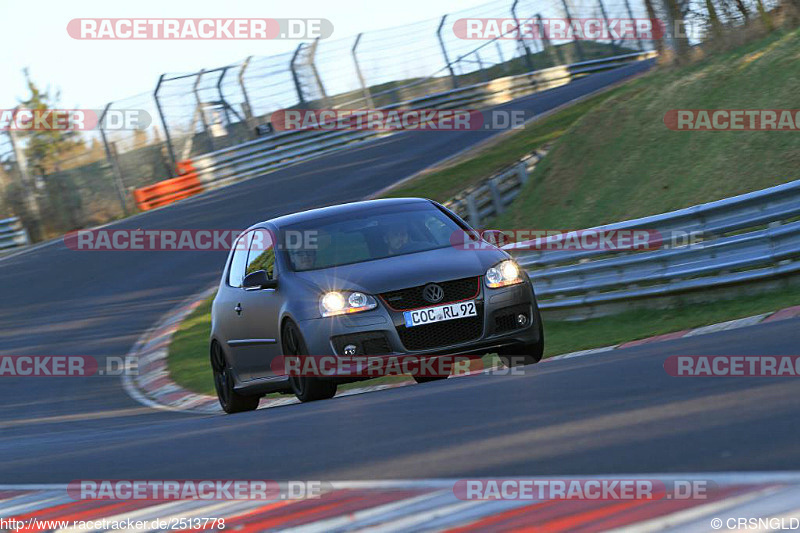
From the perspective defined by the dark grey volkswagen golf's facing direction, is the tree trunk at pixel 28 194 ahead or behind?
behind

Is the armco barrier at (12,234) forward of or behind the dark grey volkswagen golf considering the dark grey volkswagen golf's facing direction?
behind

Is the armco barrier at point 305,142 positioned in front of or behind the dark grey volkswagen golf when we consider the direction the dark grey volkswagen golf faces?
behind

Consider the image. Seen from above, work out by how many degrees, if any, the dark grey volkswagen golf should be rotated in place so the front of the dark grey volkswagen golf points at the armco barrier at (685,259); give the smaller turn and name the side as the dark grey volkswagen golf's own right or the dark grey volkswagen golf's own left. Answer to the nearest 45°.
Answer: approximately 90° to the dark grey volkswagen golf's own left

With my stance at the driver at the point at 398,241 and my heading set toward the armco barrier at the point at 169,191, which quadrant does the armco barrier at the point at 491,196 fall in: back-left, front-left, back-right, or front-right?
front-right

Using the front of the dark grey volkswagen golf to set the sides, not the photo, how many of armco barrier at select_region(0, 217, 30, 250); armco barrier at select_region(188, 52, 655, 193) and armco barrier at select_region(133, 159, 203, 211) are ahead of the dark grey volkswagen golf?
0

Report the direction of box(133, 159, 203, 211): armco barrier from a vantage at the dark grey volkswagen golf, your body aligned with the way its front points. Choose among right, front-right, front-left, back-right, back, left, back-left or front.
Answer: back-left

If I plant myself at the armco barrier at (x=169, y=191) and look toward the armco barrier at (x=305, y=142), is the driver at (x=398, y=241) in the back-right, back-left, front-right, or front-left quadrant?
back-right

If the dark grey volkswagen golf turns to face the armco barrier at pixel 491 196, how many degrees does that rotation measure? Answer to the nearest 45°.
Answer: approximately 135° to its left
